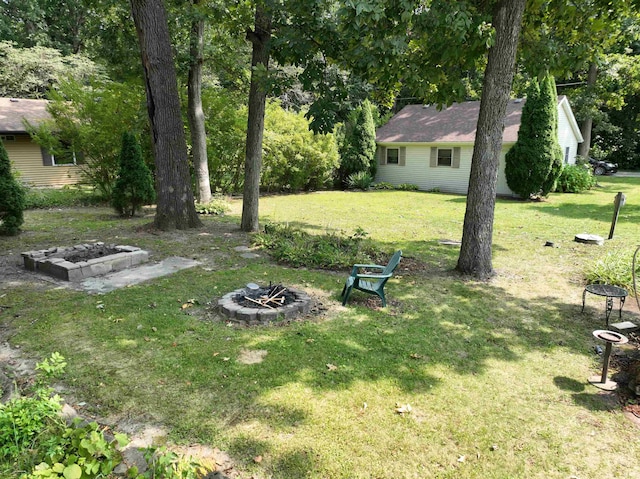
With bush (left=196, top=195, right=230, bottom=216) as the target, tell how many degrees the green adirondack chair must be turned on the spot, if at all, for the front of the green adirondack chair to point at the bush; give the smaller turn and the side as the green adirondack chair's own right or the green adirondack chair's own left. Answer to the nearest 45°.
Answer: approximately 45° to the green adirondack chair's own right

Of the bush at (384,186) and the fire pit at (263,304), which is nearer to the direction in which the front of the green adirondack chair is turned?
the fire pit

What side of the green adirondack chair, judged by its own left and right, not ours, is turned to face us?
left

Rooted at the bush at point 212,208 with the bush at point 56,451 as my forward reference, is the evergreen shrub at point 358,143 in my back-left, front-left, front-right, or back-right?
back-left

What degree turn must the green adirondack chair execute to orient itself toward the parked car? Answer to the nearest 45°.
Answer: approximately 135° to its right

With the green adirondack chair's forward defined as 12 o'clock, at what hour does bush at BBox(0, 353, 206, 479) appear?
The bush is roughly at 10 o'clock from the green adirondack chair.

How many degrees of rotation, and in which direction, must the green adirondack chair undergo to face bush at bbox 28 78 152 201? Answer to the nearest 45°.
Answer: approximately 45° to its right

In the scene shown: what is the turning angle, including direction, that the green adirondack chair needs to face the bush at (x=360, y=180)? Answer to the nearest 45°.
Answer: approximately 90° to its right

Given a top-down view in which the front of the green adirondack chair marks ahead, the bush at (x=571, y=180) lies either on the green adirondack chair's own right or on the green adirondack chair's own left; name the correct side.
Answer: on the green adirondack chair's own right

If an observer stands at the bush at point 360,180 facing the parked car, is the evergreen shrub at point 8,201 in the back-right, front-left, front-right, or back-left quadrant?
back-right

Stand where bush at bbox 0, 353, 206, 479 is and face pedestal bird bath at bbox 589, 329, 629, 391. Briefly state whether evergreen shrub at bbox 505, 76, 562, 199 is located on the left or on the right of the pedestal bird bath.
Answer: left

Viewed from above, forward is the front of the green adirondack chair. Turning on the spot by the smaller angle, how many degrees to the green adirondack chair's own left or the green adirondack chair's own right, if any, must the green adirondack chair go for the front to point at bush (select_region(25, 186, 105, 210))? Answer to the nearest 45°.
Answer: approximately 45° to the green adirondack chair's own right

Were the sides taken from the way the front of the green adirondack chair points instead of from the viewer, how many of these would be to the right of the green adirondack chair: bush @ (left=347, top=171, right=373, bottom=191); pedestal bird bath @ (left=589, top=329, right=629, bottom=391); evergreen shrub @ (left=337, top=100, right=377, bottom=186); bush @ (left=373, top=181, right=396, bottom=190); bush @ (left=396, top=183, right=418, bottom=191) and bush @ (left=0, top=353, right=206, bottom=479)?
4
